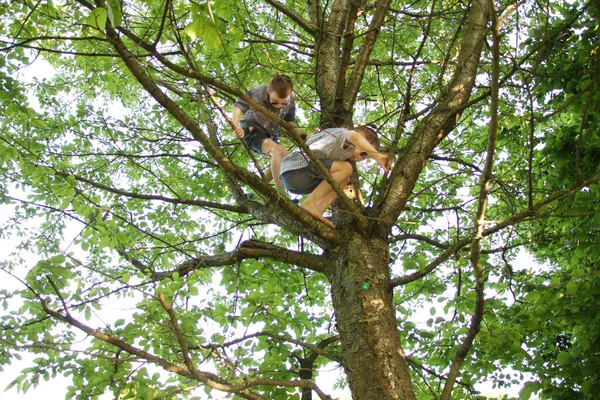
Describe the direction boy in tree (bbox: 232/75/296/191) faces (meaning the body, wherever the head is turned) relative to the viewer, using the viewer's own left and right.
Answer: facing the viewer and to the right of the viewer

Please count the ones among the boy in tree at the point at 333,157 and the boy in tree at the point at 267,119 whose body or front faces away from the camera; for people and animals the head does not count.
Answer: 0

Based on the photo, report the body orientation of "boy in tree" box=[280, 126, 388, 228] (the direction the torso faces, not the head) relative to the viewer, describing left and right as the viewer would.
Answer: facing to the right of the viewer
